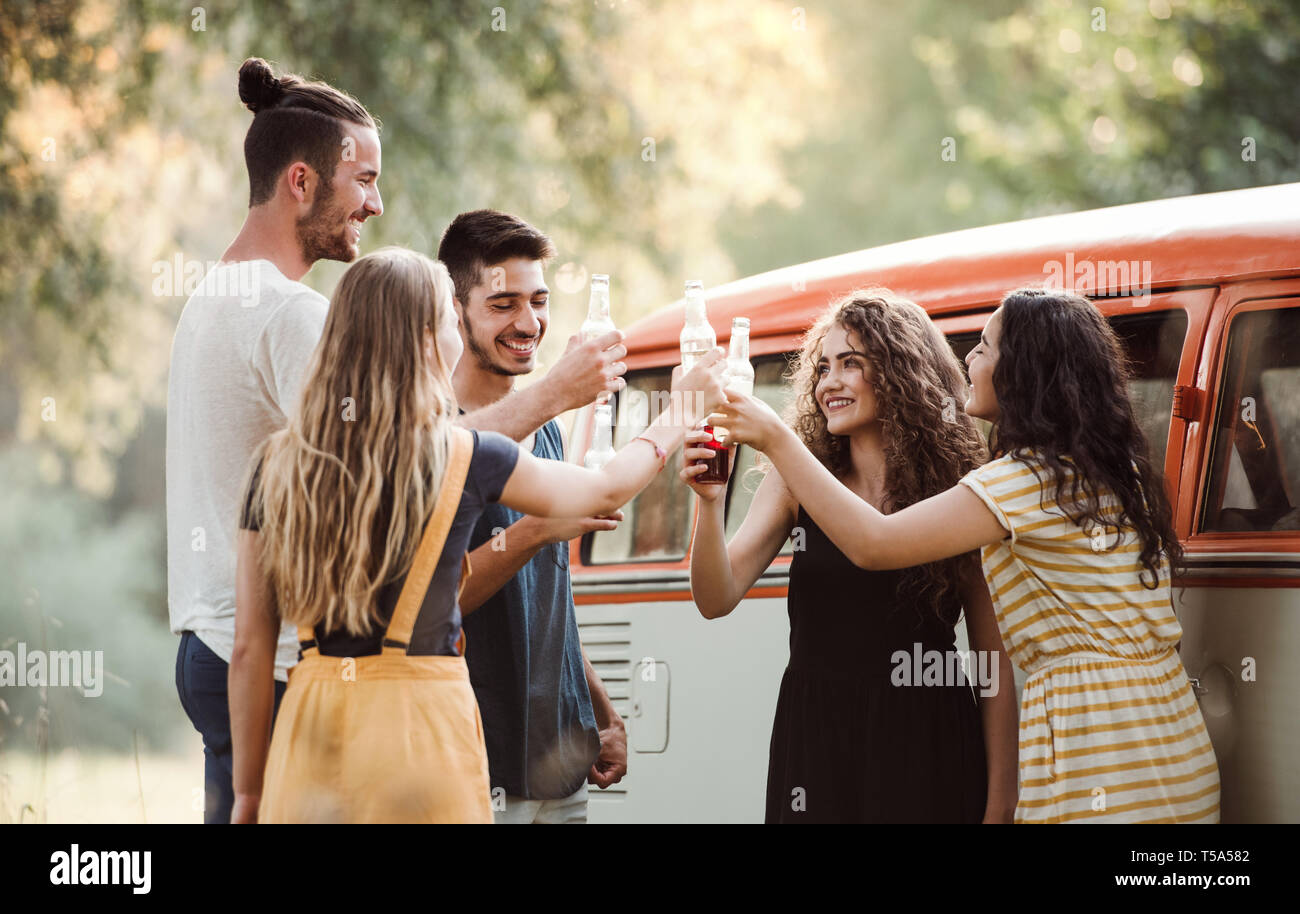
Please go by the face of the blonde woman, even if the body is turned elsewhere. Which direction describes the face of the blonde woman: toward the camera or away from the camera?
away from the camera

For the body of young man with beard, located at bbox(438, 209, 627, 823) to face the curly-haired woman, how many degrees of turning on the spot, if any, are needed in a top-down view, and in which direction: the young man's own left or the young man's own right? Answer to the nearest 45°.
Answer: approximately 45° to the young man's own left

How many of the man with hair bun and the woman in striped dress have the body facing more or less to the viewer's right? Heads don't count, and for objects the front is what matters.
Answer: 1

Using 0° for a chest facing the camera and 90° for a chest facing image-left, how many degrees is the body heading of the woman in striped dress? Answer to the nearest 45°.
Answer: approximately 135°

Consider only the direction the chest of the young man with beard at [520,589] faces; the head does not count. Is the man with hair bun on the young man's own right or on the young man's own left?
on the young man's own right

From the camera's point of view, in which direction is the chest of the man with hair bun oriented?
to the viewer's right

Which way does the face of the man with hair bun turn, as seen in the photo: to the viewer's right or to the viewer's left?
to the viewer's right
